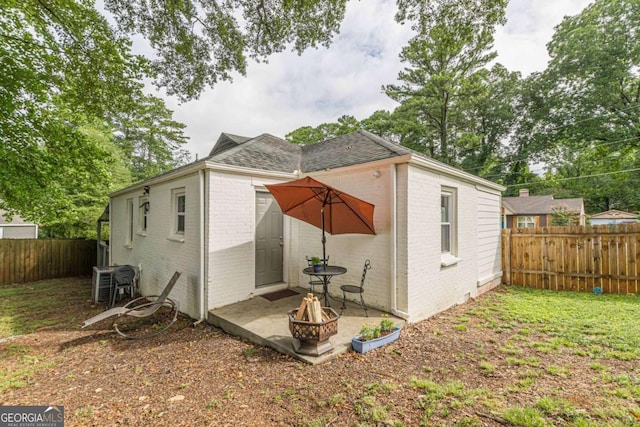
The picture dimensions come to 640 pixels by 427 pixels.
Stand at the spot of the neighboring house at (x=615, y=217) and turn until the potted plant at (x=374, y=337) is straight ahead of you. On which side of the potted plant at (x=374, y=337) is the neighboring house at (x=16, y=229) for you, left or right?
right

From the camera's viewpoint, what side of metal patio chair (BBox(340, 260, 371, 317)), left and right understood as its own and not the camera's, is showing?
left

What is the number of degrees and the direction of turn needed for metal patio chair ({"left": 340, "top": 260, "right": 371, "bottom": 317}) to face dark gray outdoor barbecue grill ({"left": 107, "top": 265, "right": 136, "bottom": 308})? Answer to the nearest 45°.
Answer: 0° — it already faces it

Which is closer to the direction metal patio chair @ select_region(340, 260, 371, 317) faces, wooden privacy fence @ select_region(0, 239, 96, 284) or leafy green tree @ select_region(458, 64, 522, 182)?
the wooden privacy fence

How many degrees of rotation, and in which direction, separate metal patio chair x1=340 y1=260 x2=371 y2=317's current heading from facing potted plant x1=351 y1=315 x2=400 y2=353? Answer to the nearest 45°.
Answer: approximately 90° to its left

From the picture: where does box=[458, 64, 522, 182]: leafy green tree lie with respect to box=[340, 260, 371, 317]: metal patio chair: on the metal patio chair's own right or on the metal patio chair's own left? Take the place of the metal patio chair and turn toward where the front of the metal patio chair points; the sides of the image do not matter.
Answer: on the metal patio chair's own right

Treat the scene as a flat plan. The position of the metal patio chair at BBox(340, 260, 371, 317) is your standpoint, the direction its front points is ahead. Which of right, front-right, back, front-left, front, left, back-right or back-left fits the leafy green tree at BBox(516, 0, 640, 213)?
back-right

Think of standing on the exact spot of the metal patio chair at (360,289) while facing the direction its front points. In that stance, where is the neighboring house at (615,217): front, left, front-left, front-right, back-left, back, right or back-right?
back-right

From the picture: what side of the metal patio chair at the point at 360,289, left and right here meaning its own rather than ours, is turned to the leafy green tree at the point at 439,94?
right

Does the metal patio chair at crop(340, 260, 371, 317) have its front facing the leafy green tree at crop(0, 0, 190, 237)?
no

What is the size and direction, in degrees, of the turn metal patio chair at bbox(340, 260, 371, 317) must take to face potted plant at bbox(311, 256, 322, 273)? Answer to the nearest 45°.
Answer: approximately 45° to its left
